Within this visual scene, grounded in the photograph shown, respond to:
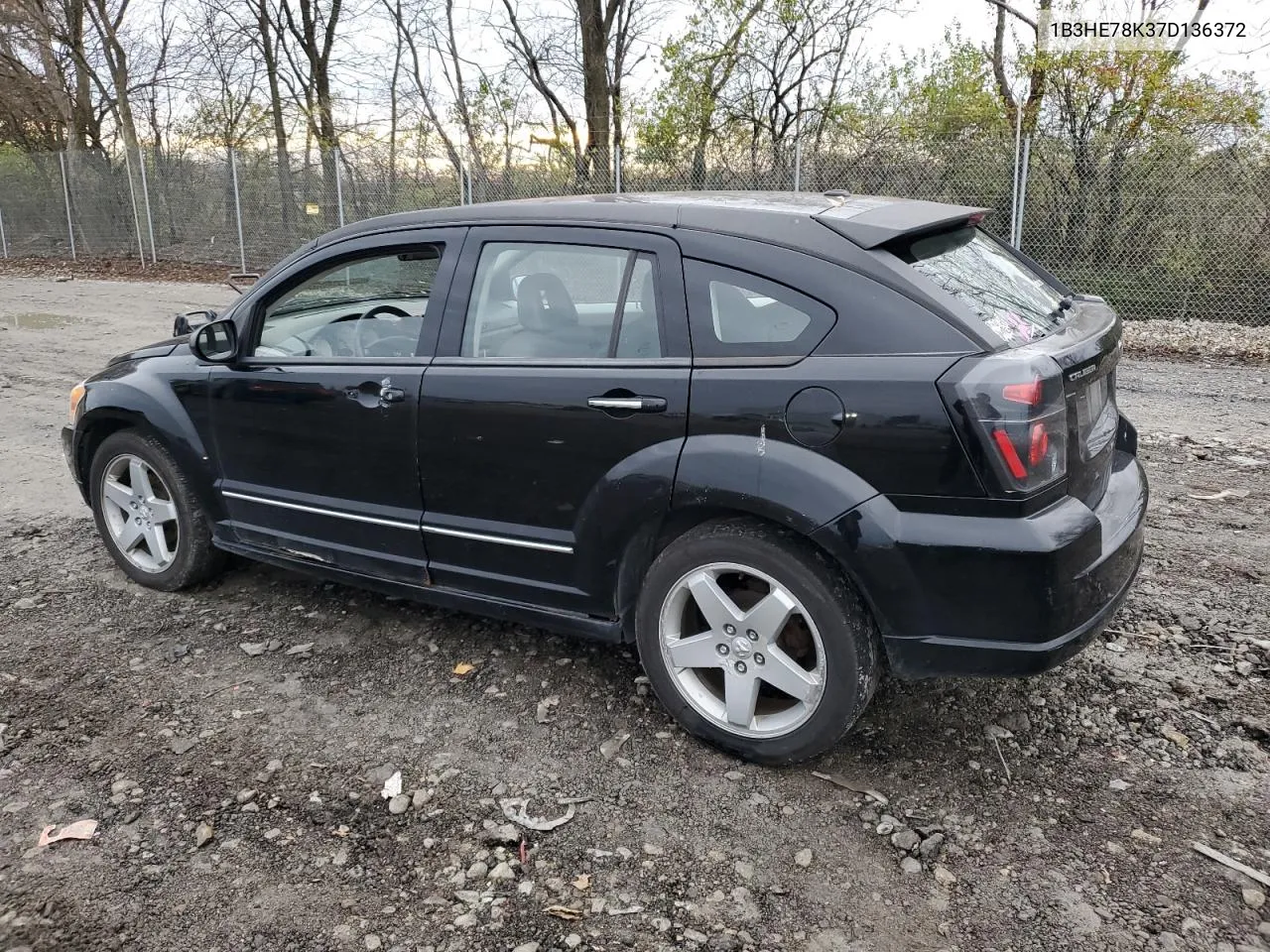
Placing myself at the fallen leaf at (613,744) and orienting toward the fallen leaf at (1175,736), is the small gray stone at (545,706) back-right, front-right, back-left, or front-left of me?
back-left

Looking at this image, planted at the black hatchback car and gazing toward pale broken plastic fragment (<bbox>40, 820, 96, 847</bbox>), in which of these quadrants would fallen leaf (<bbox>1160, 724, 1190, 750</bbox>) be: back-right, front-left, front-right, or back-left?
back-left

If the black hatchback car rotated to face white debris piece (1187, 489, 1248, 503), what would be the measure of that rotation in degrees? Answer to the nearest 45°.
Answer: approximately 90° to its right

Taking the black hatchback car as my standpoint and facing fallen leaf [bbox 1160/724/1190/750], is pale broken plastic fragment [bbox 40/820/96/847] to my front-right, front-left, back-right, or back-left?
back-right

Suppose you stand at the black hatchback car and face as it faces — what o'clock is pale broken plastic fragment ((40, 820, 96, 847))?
The pale broken plastic fragment is roughly at 10 o'clock from the black hatchback car.

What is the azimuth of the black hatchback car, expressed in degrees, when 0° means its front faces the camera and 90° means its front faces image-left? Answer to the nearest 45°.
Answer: approximately 135°
